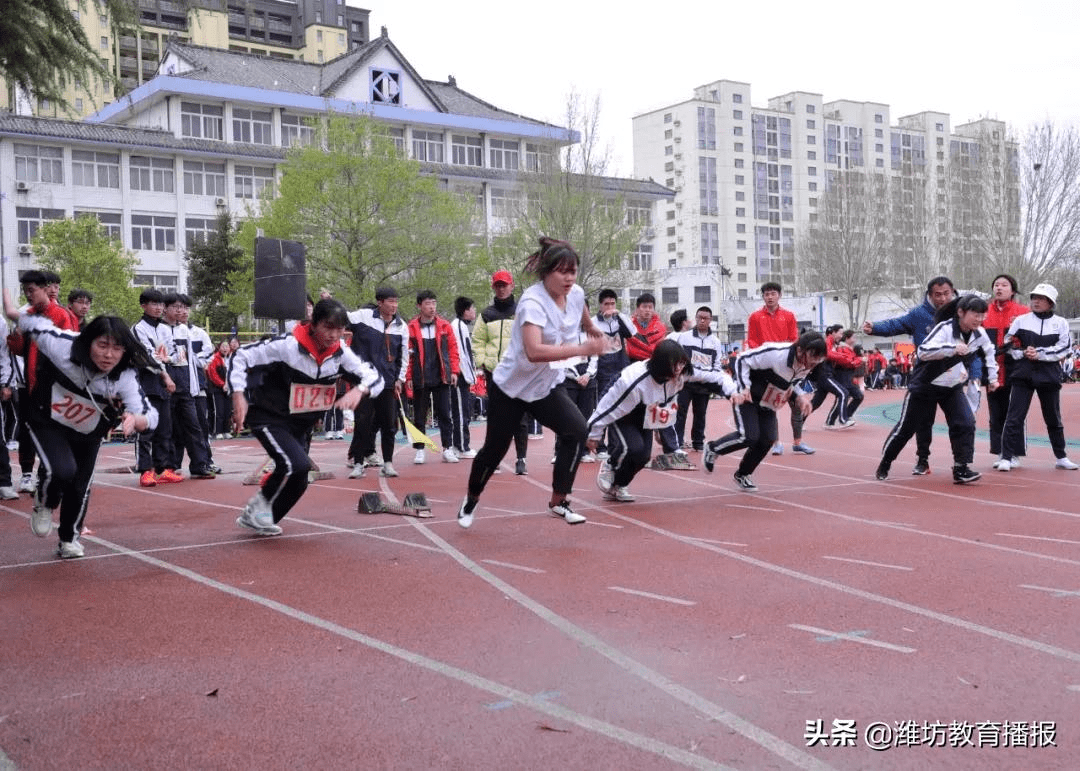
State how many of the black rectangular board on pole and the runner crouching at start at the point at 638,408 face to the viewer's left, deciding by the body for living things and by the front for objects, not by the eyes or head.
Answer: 0

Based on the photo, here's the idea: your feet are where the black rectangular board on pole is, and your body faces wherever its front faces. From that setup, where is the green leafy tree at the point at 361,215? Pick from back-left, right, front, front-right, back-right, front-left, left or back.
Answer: back

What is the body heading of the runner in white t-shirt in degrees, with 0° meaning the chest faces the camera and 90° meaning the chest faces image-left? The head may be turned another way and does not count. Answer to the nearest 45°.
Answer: approximately 315°

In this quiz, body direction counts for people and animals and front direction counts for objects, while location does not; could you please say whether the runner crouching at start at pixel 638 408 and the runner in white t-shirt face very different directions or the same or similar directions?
same or similar directions

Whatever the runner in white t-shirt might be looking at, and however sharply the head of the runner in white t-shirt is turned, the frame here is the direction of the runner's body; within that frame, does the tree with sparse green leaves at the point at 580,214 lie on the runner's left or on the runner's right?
on the runner's left

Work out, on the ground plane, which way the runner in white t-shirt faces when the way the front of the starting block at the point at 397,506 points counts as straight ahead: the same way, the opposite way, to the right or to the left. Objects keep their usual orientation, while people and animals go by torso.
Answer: the same way

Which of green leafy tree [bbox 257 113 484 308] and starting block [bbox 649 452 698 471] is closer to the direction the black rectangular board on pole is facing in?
the starting block

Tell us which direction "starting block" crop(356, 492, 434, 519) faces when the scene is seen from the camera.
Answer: facing the viewer and to the right of the viewer

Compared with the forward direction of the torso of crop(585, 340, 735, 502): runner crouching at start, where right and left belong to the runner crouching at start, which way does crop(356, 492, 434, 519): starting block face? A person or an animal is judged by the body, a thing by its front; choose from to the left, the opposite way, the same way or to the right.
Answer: the same way

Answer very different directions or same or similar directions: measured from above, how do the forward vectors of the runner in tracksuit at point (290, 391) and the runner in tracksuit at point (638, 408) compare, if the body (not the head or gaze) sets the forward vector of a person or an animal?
same or similar directions

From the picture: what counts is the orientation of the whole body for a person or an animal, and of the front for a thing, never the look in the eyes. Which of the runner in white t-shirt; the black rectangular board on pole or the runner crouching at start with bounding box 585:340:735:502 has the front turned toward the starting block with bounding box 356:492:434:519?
the black rectangular board on pole

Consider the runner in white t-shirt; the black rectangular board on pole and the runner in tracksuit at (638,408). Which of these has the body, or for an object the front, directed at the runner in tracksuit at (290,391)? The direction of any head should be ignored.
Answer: the black rectangular board on pole

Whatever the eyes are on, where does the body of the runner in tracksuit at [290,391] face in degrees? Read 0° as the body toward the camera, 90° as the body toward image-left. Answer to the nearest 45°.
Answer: approximately 315°
